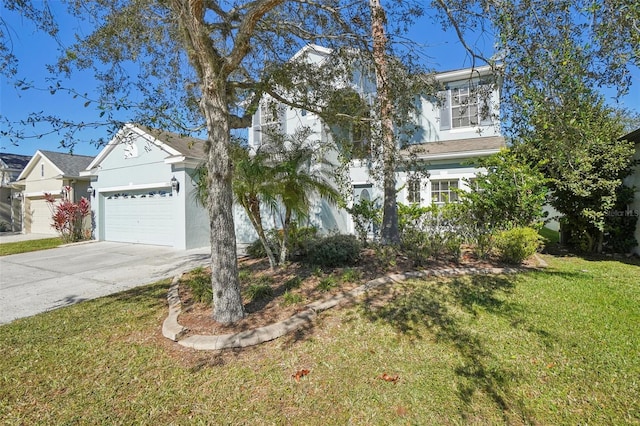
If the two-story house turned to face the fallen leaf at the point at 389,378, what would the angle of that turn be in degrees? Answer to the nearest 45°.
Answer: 0° — it already faces it

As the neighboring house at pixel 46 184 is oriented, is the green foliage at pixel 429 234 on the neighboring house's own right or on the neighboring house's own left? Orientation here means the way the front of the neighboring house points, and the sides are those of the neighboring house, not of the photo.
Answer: on the neighboring house's own left

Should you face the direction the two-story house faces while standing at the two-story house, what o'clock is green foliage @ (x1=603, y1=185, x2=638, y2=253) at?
The green foliage is roughly at 10 o'clock from the two-story house.

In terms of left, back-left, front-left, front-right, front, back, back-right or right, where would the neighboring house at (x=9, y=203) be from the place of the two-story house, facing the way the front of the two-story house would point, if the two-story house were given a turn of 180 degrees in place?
left

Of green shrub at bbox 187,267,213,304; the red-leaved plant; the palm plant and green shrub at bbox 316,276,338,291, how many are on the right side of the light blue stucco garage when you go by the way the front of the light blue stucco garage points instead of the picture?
1

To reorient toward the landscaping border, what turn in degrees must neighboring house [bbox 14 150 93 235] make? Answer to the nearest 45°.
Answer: approximately 45° to its left

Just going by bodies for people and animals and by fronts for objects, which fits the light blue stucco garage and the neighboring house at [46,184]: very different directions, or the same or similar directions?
same or similar directions

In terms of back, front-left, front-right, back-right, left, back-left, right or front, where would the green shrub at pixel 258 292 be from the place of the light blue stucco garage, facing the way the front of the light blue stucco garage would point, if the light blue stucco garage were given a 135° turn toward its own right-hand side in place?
back

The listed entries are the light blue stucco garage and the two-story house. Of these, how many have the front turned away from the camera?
0

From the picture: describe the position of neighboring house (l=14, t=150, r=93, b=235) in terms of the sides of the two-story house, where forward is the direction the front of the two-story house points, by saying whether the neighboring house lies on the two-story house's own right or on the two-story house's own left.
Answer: on the two-story house's own right

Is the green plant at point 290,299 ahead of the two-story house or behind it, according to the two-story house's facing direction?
ahead

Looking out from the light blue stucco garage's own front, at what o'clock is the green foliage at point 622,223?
The green foliage is roughly at 9 o'clock from the light blue stucco garage.

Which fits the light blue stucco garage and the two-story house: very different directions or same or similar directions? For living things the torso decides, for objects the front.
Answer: same or similar directions

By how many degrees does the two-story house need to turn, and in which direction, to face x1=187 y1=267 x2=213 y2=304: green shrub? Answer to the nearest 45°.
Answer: approximately 45° to its right

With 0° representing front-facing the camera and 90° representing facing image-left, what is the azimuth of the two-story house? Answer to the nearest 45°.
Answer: approximately 0°

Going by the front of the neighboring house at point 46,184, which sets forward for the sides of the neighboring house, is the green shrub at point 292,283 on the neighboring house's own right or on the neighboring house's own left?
on the neighboring house's own left

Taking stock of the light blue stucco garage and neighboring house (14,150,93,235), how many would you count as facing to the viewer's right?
0

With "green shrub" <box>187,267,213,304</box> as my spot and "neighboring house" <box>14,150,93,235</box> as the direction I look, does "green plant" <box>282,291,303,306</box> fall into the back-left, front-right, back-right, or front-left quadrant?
back-right

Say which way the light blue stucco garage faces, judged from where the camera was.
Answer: facing the viewer and to the left of the viewer
